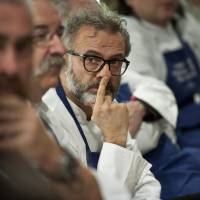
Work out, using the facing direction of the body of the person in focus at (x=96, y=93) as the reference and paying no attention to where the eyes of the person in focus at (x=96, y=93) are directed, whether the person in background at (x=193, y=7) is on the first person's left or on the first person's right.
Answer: on the first person's left
